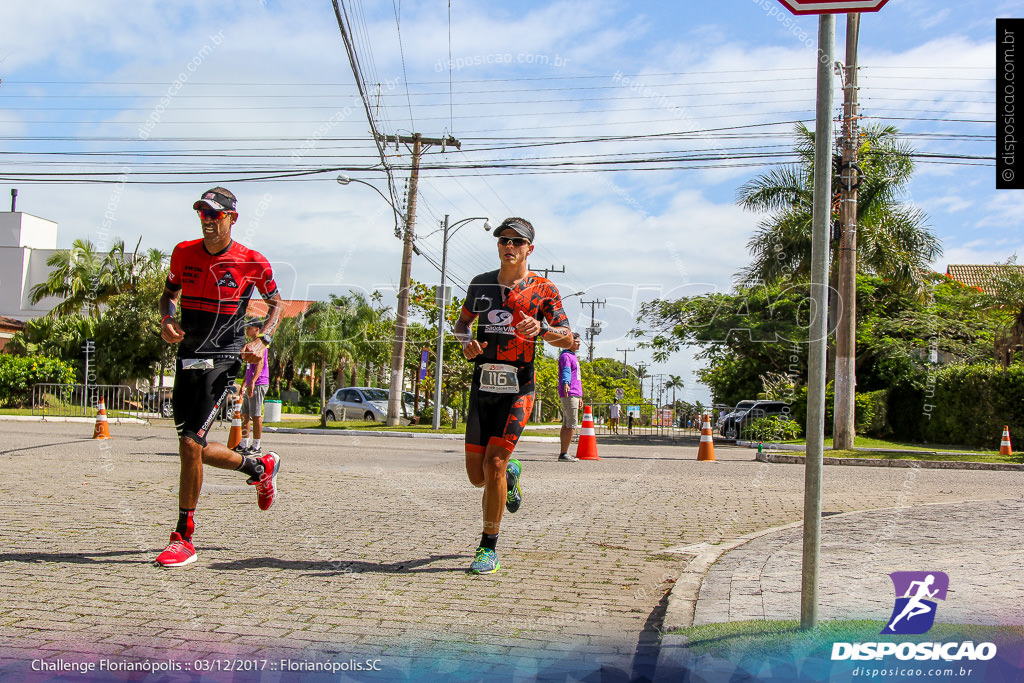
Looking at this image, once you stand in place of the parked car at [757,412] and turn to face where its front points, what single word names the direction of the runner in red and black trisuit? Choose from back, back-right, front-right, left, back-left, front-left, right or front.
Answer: front-left

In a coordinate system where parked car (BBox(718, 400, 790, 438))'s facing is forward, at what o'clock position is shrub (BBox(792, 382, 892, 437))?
The shrub is roughly at 7 o'clock from the parked car.

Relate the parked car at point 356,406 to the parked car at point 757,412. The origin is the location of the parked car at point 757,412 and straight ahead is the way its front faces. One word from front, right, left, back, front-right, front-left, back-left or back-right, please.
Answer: front-right

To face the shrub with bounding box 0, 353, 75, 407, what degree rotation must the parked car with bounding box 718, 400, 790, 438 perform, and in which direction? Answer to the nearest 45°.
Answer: approximately 45° to its right

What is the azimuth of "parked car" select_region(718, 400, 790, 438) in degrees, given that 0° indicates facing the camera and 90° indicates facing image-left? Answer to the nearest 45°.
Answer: approximately 45°

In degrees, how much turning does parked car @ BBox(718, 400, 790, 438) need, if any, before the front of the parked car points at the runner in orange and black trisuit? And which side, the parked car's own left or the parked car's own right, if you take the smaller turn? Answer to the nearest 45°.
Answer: approximately 45° to the parked car's own left

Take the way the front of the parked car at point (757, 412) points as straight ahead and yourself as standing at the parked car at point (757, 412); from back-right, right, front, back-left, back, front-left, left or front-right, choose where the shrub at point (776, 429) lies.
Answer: front-left
